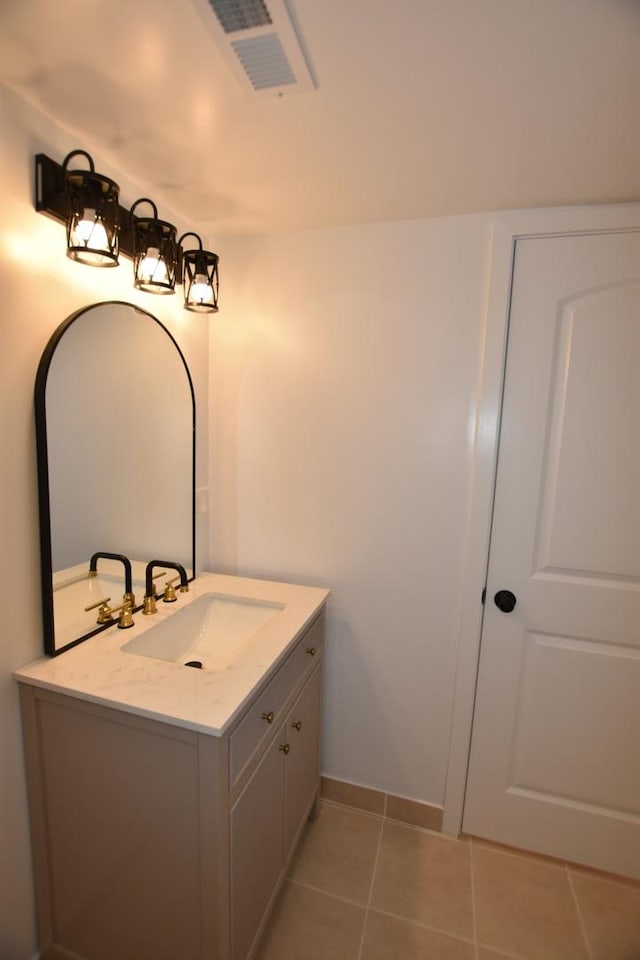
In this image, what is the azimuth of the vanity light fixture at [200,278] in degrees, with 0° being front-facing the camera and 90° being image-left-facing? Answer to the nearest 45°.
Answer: approximately 315°

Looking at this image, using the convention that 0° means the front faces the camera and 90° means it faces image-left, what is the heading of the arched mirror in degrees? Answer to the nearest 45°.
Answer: approximately 315°

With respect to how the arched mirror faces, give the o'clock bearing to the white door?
The white door is roughly at 11 o'clock from the arched mirror.

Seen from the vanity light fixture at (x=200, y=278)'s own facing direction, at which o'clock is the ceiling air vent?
The ceiling air vent is roughly at 1 o'clock from the vanity light fixture.
